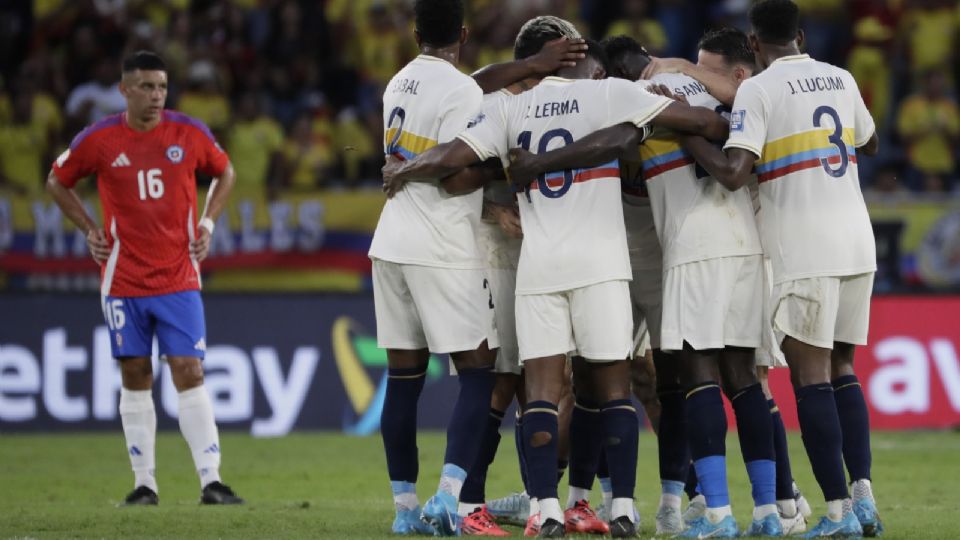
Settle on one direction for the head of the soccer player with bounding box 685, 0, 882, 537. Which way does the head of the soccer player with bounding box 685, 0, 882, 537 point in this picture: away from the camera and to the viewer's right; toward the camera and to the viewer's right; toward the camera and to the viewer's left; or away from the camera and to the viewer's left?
away from the camera and to the viewer's left

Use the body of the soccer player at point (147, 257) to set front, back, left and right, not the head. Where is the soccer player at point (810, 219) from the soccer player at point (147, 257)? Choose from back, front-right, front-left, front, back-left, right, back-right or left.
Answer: front-left

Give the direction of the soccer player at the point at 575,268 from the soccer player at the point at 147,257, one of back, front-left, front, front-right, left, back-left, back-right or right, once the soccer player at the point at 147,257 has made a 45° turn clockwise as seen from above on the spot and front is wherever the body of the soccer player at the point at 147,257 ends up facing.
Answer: left

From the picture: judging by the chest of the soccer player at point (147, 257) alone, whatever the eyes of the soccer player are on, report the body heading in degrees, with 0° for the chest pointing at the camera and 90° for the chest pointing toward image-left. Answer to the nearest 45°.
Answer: approximately 0°
